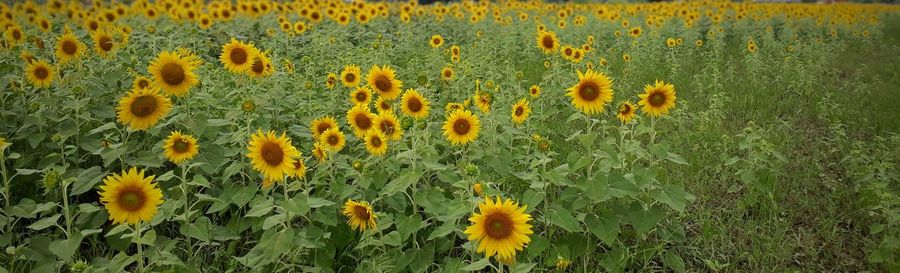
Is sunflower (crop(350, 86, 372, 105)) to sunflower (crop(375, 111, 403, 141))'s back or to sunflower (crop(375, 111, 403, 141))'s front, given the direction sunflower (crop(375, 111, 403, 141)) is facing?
to the back

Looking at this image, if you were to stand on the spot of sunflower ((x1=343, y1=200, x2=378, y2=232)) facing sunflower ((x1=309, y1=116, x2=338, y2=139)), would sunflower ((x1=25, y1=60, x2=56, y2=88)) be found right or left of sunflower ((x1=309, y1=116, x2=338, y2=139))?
left

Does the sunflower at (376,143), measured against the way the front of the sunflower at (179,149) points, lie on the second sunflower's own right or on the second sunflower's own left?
on the second sunflower's own left

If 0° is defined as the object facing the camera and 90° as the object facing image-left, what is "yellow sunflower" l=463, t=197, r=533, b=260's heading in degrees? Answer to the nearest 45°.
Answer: approximately 0°

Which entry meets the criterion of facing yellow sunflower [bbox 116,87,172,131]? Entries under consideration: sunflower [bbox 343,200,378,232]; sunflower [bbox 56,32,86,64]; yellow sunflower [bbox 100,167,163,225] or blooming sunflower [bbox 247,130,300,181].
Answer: sunflower [bbox 56,32,86,64]
